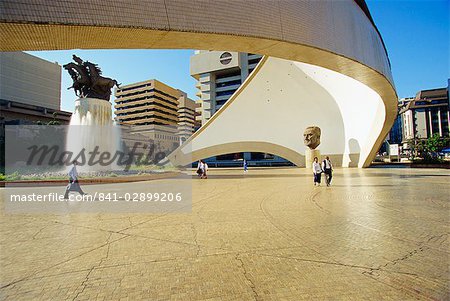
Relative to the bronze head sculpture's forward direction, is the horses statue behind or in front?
in front

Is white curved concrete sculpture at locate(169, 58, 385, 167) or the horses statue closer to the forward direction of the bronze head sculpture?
the horses statue

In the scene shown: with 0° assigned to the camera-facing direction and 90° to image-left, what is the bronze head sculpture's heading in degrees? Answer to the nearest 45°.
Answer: approximately 45°
